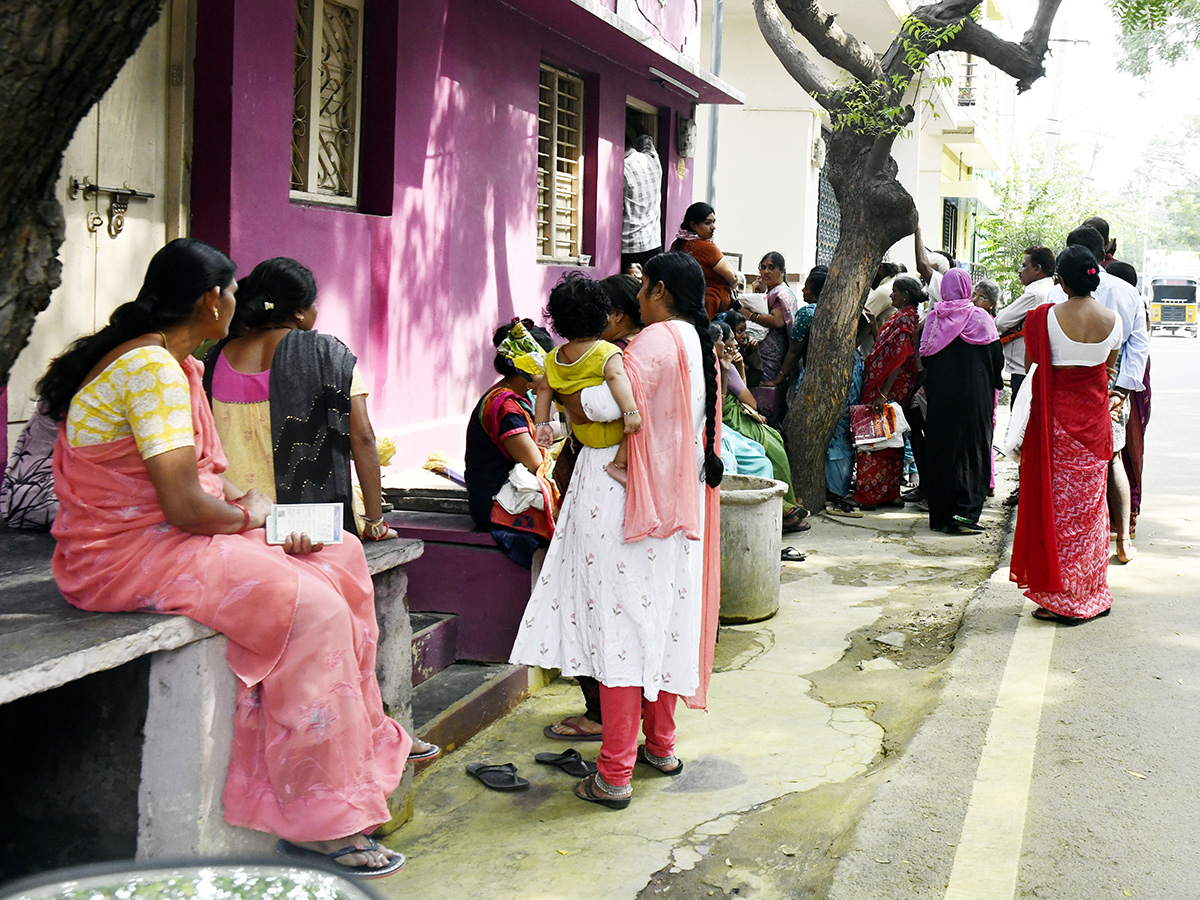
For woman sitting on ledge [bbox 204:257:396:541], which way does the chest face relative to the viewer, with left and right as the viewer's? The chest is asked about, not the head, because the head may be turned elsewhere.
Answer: facing away from the viewer and to the right of the viewer

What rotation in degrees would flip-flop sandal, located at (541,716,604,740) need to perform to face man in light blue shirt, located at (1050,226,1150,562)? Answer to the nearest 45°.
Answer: approximately 135° to its right

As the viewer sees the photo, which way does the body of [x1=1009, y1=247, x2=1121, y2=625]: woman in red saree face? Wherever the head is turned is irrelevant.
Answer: away from the camera

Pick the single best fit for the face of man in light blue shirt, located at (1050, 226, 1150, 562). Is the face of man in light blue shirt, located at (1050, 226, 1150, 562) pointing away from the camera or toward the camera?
away from the camera

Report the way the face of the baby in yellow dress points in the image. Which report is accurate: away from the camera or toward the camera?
away from the camera

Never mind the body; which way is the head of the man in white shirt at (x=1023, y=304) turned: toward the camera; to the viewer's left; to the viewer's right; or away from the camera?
to the viewer's left

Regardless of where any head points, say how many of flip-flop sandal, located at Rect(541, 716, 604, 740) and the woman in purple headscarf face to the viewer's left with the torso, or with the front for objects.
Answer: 1
